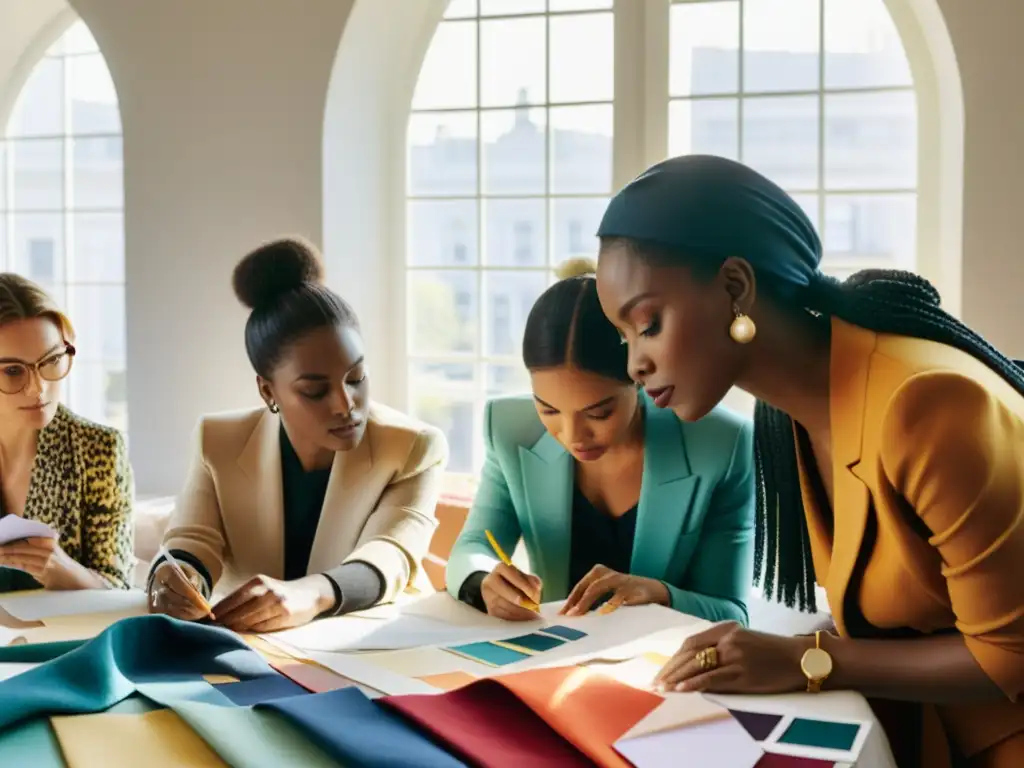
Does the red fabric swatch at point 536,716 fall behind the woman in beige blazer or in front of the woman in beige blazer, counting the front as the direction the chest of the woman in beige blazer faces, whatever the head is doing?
in front

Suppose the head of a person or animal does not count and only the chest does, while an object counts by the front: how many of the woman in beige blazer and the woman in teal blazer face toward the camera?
2

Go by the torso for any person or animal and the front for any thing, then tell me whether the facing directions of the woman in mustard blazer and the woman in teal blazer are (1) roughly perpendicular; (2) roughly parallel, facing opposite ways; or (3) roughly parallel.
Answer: roughly perpendicular

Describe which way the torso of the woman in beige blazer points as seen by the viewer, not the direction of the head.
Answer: toward the camera

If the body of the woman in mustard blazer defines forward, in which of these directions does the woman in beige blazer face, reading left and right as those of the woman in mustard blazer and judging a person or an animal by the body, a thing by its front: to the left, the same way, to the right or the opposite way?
to the left

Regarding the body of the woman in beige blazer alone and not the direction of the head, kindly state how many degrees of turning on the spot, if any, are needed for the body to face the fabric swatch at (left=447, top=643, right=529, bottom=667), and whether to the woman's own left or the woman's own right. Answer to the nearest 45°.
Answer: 0° — they already face it

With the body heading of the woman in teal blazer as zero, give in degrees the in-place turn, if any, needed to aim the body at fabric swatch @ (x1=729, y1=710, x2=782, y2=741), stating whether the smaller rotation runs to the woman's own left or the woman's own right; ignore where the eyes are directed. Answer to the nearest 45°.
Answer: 0° — they already face it

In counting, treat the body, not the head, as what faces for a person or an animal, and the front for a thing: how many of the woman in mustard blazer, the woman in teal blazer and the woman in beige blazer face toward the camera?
2

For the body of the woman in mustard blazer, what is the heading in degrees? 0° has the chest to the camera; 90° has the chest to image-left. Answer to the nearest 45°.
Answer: approximately 90°

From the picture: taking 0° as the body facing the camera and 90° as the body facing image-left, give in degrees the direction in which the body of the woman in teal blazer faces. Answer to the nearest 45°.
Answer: approximately 0°
